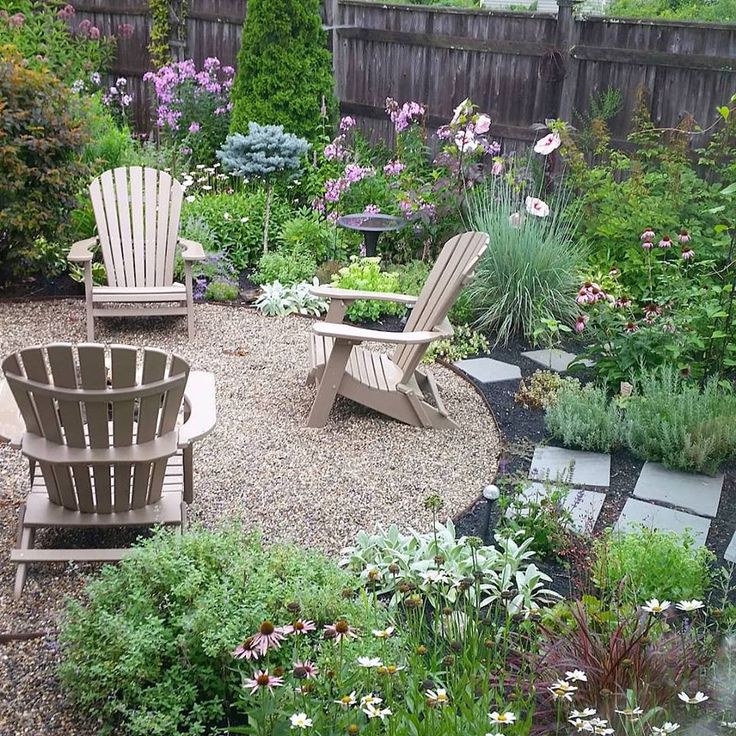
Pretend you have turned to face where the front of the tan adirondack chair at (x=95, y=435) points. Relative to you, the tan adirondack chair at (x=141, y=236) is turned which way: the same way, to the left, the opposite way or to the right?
the opposite way

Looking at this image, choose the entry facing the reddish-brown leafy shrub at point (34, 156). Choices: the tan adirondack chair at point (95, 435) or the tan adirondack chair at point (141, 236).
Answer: the tan adirondack chair at point (95, 435)

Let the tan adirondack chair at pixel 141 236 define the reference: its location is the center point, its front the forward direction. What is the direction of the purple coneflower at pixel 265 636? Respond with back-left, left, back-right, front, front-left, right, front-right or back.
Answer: front

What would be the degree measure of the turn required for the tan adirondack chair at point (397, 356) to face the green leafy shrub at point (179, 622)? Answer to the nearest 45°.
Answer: approximately 90° to its left

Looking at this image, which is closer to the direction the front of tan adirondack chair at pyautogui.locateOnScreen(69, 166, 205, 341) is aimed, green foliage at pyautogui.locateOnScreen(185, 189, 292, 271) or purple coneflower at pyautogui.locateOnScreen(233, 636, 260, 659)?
the purple coneflower

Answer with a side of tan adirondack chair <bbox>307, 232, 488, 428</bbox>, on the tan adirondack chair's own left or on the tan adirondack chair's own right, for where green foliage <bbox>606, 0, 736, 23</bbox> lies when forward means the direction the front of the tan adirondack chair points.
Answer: on the tan adirondack chair's own right

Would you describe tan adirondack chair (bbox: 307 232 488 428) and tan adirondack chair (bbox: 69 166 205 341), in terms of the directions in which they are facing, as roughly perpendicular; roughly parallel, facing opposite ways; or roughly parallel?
roughly perpendicular

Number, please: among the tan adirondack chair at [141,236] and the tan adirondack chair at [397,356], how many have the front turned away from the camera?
0

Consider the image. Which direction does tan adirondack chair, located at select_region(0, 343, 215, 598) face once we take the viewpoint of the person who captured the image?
facing away from the viewer

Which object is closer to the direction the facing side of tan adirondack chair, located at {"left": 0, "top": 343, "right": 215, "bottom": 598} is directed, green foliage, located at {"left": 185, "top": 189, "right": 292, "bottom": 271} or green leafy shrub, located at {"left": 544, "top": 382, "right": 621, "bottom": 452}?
the green foliage

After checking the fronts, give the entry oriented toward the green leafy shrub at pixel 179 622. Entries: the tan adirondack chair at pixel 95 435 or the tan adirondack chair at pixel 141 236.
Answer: the tan adirondack chair at pixel 141 236

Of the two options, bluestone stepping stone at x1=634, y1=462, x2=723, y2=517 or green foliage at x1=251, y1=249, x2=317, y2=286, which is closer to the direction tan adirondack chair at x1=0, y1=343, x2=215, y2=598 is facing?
the green foliage

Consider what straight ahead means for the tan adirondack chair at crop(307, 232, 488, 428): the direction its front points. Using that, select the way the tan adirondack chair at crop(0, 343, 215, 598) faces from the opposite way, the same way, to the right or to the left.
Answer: to the right

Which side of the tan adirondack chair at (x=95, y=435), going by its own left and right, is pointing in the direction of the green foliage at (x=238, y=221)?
front

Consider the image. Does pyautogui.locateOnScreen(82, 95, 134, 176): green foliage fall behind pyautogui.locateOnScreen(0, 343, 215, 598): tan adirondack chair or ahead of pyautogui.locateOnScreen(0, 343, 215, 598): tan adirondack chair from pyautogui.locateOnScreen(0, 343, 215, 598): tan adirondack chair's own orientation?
ahead

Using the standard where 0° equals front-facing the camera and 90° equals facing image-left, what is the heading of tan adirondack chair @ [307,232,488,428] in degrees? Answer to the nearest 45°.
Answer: approximately 90°

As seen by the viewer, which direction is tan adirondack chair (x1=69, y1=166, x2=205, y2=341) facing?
toward the camera

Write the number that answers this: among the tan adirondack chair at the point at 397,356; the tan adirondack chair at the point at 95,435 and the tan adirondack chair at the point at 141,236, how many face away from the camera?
1
